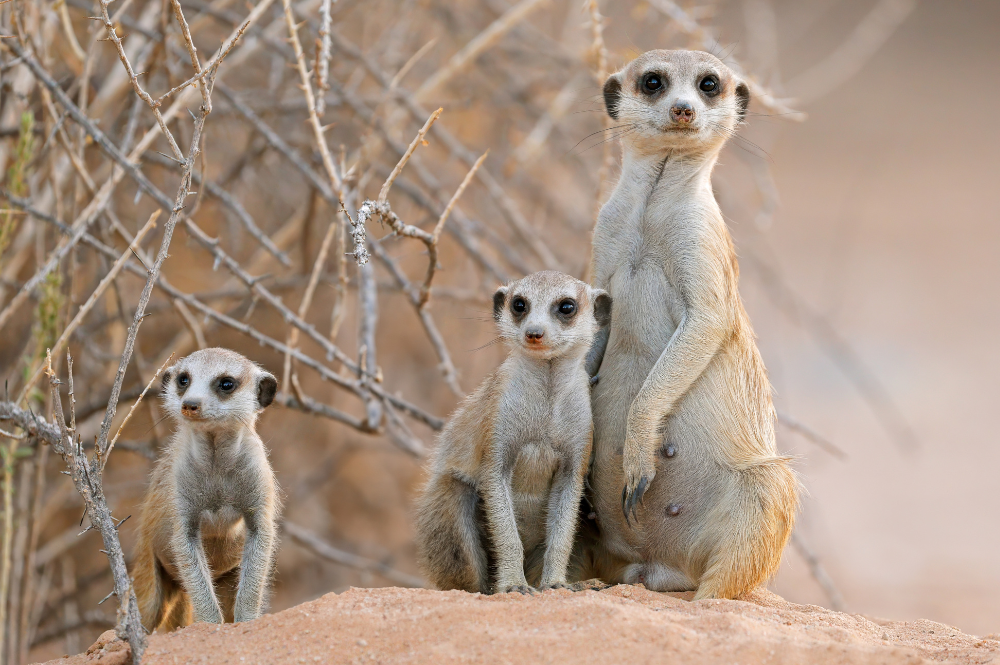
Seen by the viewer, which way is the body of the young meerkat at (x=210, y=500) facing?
toward the camera

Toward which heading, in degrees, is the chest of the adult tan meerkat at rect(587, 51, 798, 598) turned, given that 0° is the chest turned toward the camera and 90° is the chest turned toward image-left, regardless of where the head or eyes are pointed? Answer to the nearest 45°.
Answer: approximately 45°

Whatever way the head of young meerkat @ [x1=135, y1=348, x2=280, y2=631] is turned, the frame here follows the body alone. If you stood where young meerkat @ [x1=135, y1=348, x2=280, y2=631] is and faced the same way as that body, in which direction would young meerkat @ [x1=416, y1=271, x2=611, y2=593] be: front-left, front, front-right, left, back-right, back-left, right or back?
left

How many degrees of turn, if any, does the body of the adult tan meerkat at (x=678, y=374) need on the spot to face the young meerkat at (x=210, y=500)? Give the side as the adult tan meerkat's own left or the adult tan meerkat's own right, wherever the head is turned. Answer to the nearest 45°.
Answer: approximately 45° to the adult tan meerkat's own right

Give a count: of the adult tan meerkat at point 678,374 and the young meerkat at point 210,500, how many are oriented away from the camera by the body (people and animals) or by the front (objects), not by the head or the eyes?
0

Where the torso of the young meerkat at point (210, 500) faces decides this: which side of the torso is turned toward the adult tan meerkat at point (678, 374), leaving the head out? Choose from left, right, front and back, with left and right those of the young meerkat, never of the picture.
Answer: left
